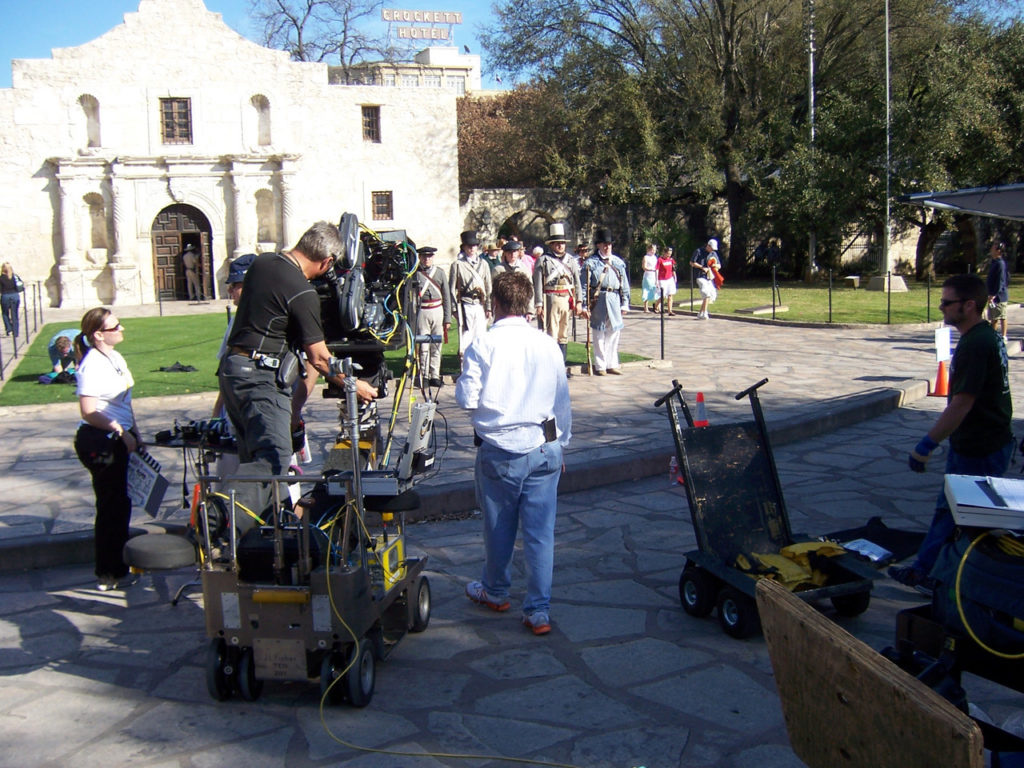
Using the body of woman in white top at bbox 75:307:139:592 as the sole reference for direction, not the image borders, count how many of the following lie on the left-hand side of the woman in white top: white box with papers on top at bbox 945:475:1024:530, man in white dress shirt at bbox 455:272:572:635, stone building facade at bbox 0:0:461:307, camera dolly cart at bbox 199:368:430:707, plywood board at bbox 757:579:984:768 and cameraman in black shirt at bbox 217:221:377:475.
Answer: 1

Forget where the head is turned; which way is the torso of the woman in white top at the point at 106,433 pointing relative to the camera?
to the viewer's right

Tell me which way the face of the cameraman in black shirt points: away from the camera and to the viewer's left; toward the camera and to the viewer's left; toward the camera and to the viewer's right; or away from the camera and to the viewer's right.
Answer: away from the camera and to the viewer's right

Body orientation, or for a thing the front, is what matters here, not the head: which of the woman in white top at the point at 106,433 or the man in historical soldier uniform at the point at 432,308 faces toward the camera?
the man in historical soldier uniform

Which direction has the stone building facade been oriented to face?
toward the camera

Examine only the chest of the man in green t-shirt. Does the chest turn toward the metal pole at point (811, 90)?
no

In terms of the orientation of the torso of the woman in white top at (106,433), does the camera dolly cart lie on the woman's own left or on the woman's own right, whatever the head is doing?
on the woman's own right

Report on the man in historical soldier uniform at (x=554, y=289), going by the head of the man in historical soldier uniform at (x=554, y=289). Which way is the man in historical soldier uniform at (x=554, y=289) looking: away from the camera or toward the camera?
toward the camera

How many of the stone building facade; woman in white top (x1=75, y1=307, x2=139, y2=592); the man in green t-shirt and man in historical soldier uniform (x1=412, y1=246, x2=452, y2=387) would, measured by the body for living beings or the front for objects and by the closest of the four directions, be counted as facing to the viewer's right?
1

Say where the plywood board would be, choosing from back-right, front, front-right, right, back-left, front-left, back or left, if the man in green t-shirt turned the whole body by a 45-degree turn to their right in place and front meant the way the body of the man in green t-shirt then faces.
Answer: back-left

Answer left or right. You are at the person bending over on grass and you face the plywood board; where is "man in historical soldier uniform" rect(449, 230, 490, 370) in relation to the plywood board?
left

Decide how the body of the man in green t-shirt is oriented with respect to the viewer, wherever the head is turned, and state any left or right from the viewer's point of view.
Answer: facing to the left of the viewer

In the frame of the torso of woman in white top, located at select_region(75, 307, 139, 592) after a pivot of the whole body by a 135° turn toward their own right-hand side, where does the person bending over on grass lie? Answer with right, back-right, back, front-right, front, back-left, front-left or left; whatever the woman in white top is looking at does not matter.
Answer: back-right

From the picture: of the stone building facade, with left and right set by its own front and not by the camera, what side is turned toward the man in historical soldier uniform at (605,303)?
front

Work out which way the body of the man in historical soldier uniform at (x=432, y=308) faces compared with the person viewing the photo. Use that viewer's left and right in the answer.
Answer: facing the viewer

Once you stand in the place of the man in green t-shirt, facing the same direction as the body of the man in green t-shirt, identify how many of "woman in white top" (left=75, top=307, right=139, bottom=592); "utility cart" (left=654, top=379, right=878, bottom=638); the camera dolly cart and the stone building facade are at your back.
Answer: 0

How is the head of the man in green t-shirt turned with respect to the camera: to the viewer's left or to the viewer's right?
to the viewer's left
